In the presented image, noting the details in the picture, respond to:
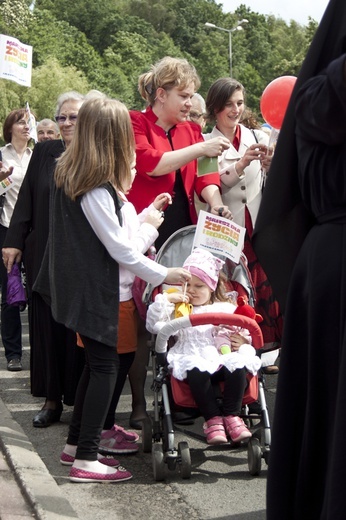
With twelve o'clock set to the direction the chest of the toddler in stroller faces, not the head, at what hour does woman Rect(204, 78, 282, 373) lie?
The woman is roughly at 6 o'clock from the toddler in stroller.

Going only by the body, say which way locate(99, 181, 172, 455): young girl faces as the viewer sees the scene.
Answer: to the viewer's right

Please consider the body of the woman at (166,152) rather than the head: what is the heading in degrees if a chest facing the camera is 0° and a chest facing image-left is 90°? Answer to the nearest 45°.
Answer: approximately 315°

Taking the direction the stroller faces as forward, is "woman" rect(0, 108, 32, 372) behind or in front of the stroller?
behind

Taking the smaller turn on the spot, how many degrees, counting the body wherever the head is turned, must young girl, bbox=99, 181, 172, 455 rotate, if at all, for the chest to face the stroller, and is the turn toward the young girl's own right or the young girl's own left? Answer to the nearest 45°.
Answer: approximately 45° to the young girl's own right

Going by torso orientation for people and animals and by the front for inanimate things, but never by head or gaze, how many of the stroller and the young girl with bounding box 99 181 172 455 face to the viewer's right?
1

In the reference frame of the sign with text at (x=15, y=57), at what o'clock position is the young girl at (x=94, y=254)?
The young girl is roughly at 12 o'clock from the sign with text.

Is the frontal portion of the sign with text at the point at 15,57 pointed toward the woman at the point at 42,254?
yes

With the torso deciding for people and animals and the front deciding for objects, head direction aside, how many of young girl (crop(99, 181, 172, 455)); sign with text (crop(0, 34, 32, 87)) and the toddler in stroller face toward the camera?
2

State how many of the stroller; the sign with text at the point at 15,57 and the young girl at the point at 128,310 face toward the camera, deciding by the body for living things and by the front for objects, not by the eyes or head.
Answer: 2
